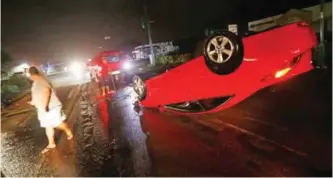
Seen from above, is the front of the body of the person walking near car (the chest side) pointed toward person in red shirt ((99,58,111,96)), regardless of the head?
no

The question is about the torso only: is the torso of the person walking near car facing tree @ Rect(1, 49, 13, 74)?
no

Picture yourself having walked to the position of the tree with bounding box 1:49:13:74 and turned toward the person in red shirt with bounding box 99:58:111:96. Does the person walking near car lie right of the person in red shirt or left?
right
